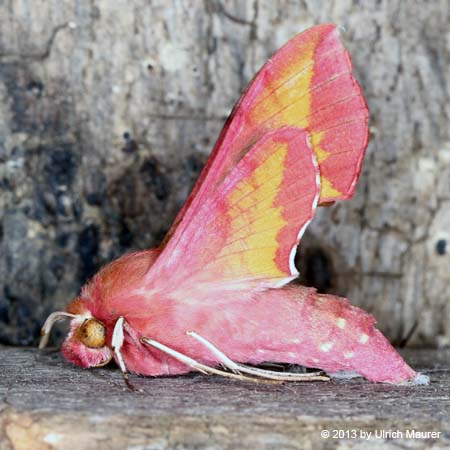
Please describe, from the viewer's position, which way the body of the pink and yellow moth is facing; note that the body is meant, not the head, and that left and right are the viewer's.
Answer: facing to the left of the viewer
